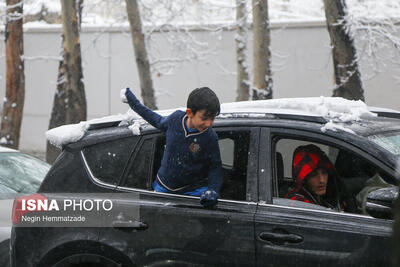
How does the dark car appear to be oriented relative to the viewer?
to the viewer's right
